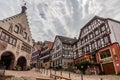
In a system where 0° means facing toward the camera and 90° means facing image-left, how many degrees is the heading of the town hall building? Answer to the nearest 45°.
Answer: approximately 315°
